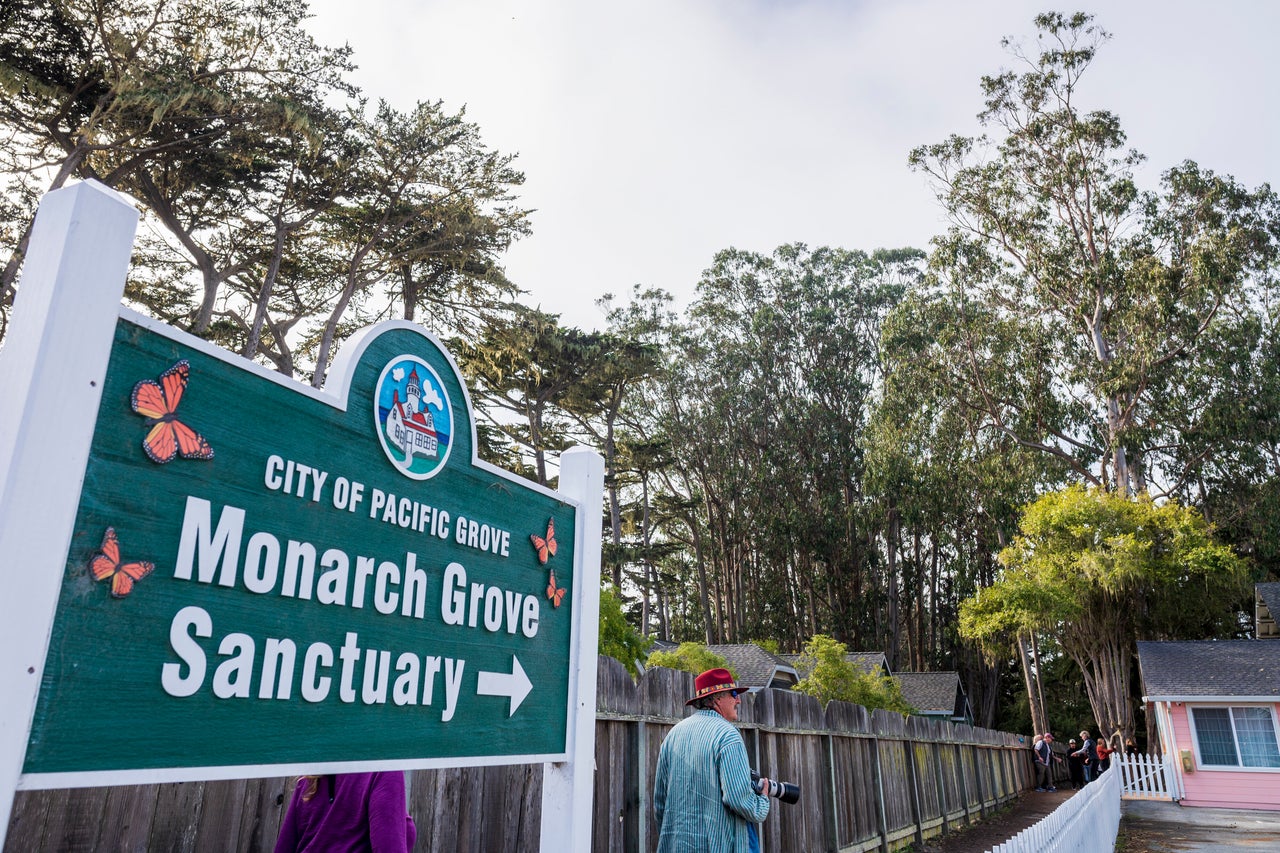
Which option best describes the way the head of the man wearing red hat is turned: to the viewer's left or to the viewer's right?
to the viewer's right

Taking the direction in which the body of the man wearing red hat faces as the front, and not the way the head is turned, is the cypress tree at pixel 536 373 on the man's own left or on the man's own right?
on the man's own left

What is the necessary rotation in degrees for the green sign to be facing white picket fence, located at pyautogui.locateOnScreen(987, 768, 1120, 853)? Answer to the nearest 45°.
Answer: approximately 90° to its left

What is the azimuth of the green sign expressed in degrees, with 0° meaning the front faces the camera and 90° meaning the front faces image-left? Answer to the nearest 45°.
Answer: approximately 315°

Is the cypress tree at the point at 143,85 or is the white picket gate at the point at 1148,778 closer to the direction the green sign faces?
the white picket gate

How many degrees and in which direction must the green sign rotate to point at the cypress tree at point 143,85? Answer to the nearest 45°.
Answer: approximately 135° to its left

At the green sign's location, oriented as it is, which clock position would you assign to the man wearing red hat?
The man wearing red hat is roughly at 9 o'clock from the green sign.

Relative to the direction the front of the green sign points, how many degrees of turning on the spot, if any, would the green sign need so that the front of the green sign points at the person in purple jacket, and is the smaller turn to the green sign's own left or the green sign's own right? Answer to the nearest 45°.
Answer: approximately 135° to the green sign's own left

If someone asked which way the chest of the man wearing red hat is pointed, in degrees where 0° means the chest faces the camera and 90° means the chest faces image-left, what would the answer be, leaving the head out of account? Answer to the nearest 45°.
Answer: approximately 225°

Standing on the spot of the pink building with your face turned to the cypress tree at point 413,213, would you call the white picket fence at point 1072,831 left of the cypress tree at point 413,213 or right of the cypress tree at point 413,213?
left

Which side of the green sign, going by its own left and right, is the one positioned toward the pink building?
left
